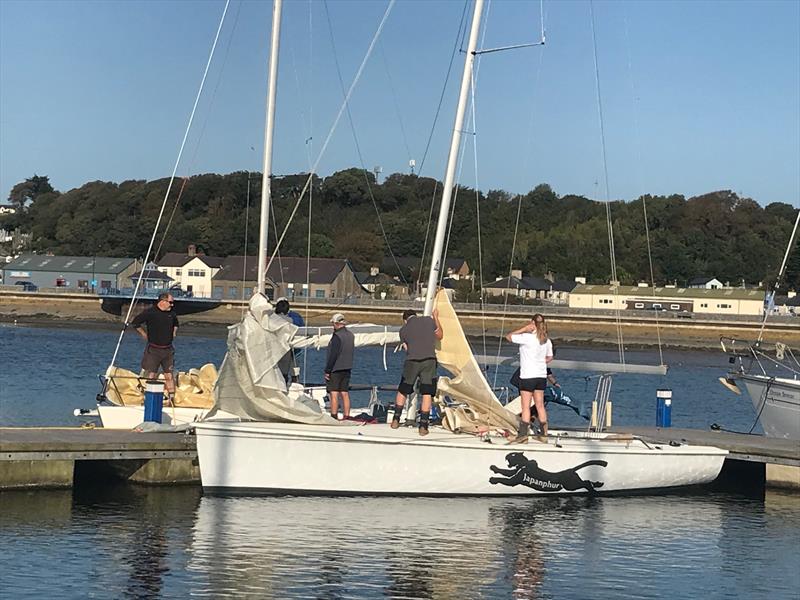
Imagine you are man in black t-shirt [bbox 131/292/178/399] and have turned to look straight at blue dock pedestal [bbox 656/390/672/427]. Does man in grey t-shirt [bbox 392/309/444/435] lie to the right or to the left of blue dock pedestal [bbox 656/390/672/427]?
right

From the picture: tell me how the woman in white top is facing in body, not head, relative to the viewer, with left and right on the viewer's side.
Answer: facing away from the viewer and to the left of the viewer

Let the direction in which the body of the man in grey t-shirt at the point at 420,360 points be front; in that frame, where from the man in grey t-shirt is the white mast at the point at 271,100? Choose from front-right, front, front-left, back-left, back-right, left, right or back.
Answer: front-left

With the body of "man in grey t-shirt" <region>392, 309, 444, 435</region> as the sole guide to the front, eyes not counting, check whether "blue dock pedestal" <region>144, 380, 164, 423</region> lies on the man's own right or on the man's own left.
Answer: on the man's own left

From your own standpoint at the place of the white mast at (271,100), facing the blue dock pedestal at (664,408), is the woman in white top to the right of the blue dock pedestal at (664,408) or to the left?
right

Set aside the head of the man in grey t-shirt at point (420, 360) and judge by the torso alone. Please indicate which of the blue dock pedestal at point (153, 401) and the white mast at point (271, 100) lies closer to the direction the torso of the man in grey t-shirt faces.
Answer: the white mast

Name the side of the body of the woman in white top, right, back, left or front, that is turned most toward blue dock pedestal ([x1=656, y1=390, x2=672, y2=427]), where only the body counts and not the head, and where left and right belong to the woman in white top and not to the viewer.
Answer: right

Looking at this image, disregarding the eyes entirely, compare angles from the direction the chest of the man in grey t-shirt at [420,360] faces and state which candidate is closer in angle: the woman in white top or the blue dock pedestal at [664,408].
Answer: the blue dock pedestal

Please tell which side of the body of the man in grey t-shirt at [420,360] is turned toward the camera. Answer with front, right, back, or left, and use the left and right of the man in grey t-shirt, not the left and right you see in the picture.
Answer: back
